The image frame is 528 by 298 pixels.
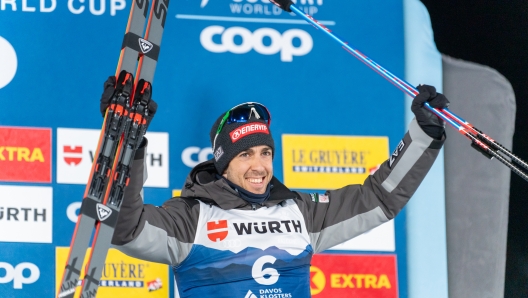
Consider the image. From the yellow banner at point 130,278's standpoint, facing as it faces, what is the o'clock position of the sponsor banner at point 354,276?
The sponsor banner is roughly at 9 o'clock from the yellow banner.

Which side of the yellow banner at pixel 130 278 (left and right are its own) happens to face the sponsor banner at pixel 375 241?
left

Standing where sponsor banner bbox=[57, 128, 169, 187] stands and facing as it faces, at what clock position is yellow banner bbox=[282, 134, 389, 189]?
The yellow banner is roughly at 9 o'clock from the sponsor banner.

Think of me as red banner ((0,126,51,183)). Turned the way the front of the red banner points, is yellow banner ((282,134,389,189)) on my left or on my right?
on my left

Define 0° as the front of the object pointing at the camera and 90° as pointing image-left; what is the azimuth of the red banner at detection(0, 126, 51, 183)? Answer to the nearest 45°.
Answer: approximately 0°

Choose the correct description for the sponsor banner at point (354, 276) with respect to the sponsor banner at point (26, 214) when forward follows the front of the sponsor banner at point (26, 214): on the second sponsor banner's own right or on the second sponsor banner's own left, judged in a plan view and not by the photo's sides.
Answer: on the second sponsor banner's own left
